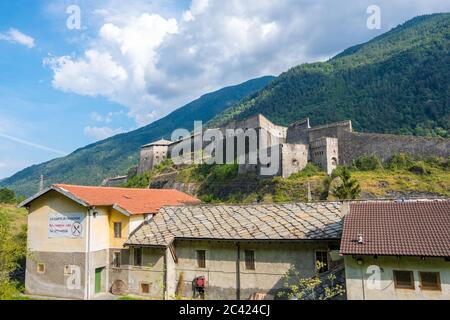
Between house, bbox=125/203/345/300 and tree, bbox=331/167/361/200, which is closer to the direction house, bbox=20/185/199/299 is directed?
the house

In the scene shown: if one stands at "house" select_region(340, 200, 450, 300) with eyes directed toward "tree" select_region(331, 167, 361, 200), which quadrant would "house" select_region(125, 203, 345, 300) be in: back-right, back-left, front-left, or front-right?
front-left

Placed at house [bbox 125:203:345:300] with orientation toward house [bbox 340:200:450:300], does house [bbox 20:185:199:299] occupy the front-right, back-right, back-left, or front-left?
back-right

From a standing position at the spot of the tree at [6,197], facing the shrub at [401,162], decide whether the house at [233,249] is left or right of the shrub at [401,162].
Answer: right

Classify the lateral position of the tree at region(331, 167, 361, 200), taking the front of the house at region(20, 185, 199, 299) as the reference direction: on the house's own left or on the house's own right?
on the house's own left

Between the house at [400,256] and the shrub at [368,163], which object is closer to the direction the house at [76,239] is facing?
the house

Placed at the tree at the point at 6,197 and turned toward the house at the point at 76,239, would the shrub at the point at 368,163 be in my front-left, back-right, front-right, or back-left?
front-left

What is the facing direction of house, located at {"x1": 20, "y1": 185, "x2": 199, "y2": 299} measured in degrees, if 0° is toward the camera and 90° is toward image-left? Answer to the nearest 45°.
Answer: approximately 315°

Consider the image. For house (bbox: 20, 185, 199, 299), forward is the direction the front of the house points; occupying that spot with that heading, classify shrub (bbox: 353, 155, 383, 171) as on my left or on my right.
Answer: on my left
